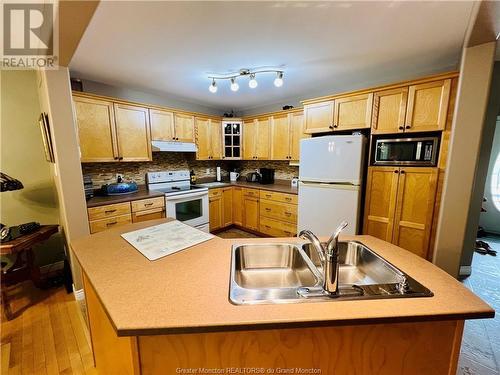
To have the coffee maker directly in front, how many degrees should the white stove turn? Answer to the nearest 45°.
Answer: approximately 45° to its left

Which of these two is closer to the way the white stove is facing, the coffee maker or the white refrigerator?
the white refrigerator

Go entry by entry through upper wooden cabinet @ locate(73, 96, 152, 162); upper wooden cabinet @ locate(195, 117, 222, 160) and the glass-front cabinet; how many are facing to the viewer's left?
0

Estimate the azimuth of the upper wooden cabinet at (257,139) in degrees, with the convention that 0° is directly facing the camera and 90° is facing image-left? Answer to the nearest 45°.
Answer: approximately 45°

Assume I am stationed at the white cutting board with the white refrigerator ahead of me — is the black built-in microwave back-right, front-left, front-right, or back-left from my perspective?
front-right

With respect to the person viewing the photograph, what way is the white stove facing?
facing the viewer and to the right of the viewer

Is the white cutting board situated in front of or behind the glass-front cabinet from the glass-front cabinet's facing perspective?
in front

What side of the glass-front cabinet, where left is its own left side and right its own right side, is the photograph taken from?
front

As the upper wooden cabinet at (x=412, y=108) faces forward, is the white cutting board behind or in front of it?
in front

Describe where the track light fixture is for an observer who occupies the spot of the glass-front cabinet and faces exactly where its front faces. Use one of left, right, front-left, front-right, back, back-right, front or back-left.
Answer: front

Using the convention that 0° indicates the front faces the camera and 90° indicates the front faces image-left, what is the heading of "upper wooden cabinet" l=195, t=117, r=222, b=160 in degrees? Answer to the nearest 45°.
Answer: approximately 315°

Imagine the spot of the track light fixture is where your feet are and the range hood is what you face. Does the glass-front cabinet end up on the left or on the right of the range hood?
right

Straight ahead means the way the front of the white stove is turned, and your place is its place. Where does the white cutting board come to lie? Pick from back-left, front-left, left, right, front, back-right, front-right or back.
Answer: front-right
